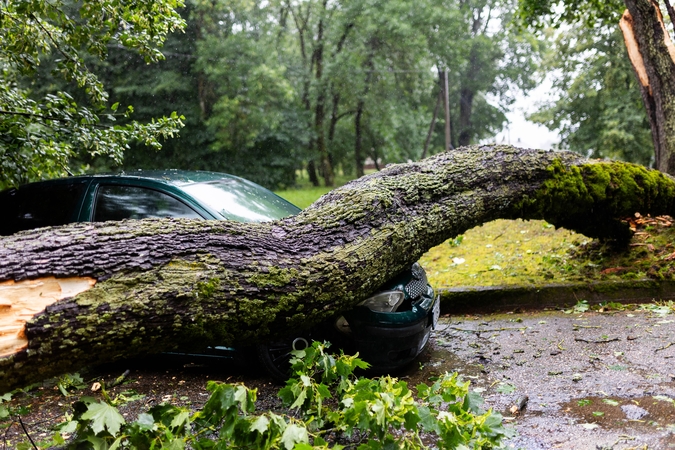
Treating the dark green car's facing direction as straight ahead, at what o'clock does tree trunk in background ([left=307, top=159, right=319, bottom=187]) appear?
The tree trunk in background is roughly at 8 o'clock from the dark green car.

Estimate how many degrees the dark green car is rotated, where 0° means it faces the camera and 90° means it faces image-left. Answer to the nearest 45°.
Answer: approximately 315°

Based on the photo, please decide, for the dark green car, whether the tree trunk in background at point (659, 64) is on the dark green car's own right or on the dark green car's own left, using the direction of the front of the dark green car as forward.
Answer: on the dark green car's own left

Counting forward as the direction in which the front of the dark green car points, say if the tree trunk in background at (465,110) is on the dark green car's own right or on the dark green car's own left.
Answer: on the dark green car's own left

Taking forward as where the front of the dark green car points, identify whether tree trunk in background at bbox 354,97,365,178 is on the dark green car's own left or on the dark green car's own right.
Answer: on the dark green car's own left

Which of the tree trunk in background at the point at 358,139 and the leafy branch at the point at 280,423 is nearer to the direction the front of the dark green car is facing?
the leafy branch

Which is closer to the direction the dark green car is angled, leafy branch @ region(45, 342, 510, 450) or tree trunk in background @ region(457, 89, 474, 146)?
the leafy branch

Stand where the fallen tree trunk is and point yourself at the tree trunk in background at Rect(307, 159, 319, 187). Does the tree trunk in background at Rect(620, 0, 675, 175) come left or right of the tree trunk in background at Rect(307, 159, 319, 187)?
right

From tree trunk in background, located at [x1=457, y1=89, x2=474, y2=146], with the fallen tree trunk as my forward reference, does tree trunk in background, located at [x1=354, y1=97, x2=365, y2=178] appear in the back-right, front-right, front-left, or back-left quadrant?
front-right
